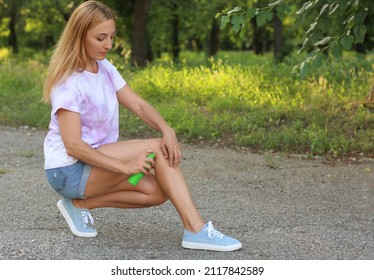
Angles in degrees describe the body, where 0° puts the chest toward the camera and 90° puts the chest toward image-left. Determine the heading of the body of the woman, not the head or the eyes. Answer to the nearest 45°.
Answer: approximately 315°
